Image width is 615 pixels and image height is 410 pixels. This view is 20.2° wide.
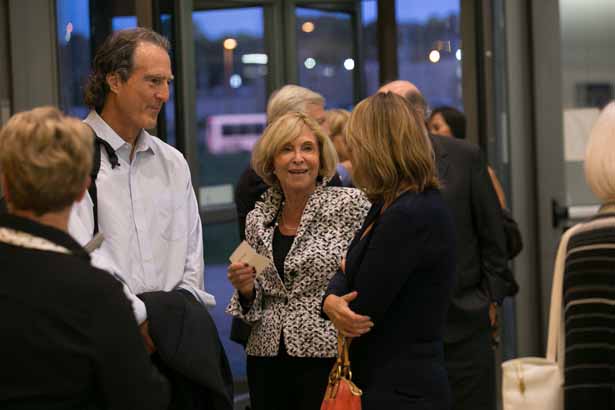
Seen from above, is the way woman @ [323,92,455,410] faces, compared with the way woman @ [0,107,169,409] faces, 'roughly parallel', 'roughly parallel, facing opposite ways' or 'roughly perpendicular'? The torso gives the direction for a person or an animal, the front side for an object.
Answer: roughly perpendicular

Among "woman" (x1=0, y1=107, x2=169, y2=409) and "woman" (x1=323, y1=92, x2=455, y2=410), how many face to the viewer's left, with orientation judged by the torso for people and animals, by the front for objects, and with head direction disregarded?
1

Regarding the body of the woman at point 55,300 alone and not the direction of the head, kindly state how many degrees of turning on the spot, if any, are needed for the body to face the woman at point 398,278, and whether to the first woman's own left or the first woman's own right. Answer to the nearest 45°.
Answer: approximately 45° to the first woman's own right

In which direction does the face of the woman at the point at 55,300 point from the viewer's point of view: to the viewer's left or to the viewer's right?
to the viewer's right

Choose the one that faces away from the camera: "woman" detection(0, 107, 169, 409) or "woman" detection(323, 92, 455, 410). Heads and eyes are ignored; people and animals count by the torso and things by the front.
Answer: "woman" detection(0, 107, 169, 409)

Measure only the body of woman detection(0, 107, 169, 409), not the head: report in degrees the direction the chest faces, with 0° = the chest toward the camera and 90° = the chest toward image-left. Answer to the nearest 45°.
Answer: approximately 180°

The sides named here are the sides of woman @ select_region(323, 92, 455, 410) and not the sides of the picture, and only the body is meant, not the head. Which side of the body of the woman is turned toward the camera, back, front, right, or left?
left

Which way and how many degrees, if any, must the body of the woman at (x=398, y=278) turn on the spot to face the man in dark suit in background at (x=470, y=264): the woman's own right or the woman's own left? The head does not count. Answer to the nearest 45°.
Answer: approximately 90° to the woman's own right
